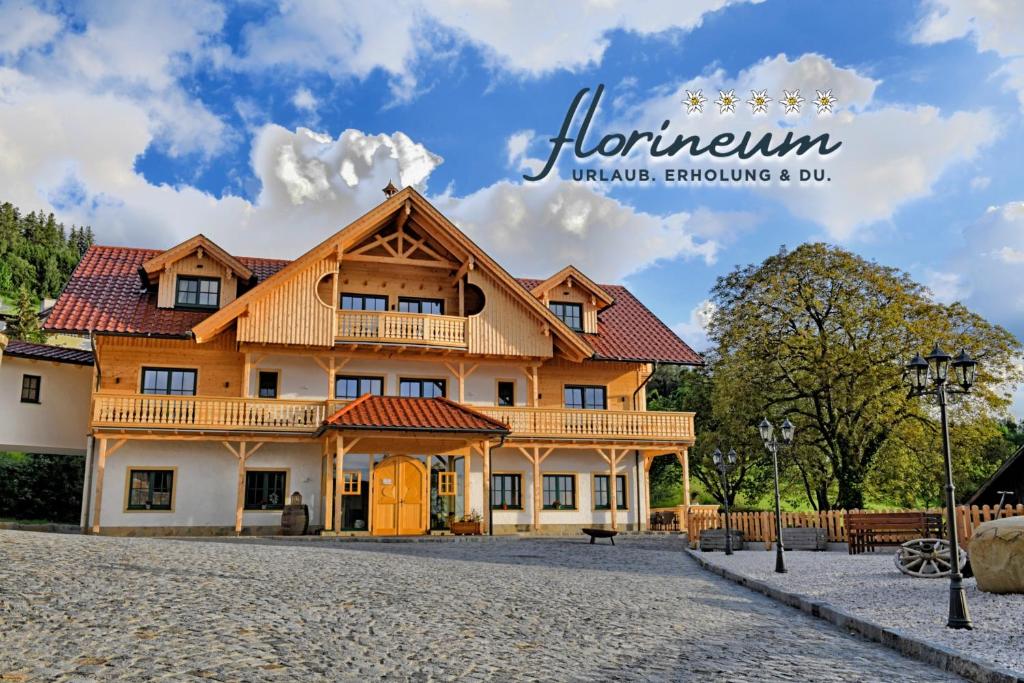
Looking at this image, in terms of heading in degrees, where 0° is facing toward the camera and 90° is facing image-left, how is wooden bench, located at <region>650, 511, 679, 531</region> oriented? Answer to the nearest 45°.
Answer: approximately 0°

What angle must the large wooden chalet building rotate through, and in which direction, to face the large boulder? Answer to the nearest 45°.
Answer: approximately 45° to its left

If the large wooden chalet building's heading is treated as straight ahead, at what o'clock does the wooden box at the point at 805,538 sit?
The wooden box is roughly at 10 o'clock from the large wooden chalet building.

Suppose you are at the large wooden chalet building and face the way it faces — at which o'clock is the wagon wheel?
The wagon wheel is roughly at 11 o'clock from the large wooden chalet building.

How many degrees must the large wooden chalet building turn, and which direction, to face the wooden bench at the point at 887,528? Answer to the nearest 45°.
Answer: approximately 45° to its left

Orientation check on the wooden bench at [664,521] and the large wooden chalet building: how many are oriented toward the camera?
2

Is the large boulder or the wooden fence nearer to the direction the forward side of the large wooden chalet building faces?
the large boulder

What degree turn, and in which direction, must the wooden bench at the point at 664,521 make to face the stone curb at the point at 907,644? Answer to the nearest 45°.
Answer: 0° — it already faces it
